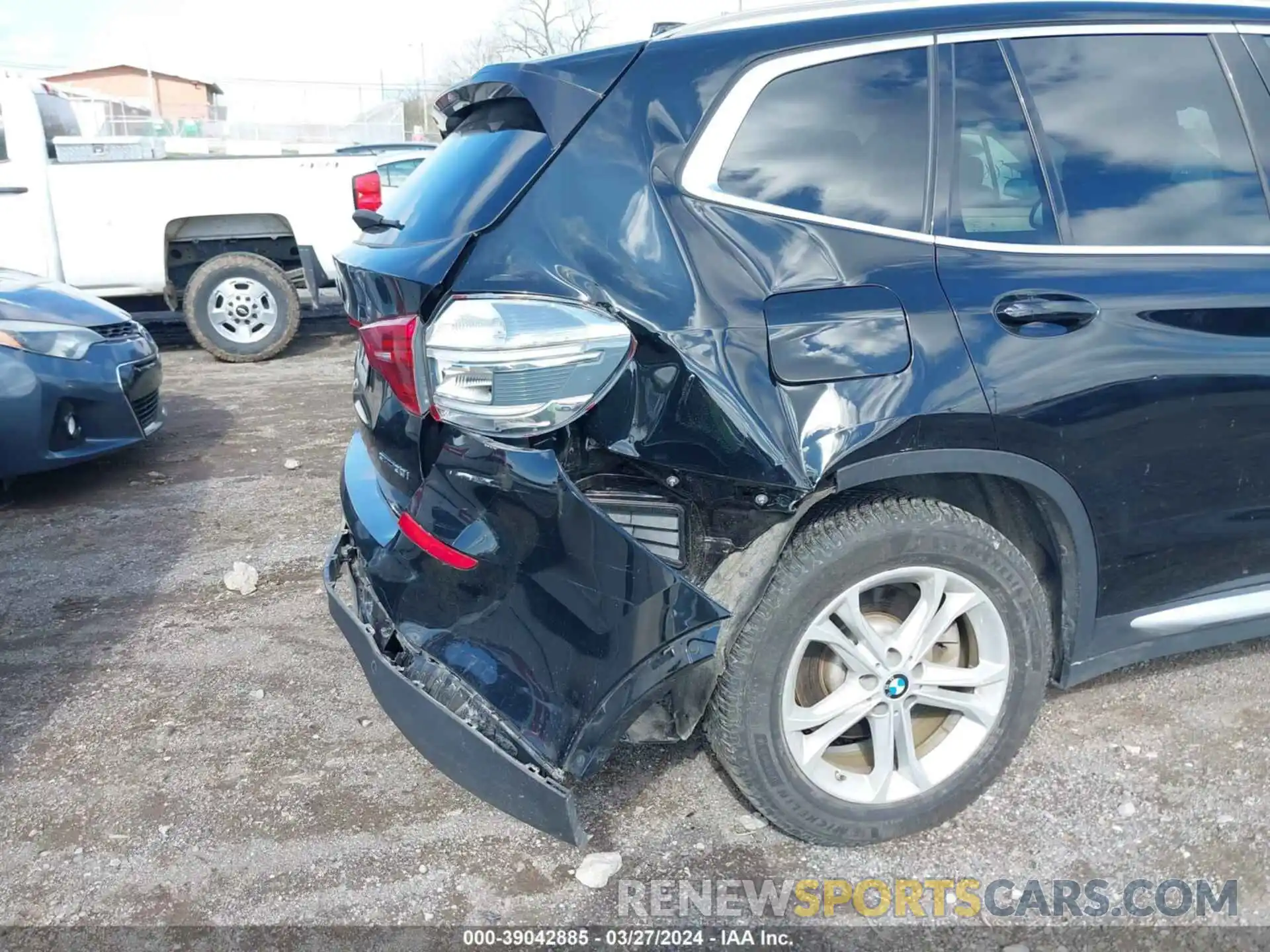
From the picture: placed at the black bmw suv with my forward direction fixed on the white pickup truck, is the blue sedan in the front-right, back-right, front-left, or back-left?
front-left

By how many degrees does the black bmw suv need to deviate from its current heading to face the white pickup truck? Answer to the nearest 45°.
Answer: approximately 135° to its left

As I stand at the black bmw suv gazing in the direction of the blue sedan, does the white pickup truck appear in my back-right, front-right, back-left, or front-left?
front-right

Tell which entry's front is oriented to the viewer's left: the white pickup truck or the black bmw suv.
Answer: the white pickup truck

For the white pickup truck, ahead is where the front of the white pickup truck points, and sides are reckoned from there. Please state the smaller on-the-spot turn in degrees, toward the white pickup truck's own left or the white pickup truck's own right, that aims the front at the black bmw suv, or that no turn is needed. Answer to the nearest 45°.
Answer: approximately 90° to the white pickup truck's own left

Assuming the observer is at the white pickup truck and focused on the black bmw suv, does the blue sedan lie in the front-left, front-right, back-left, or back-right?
front-right

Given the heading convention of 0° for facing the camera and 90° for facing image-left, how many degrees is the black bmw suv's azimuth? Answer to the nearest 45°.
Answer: approximately 270°

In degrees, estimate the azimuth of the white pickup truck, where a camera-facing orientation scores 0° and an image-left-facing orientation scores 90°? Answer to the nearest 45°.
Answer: approximately 90°

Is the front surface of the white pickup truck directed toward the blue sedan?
no

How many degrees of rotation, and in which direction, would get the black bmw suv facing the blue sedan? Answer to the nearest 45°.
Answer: approximately 135° to its left

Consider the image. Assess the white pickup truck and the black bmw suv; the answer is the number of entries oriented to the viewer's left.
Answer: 1
